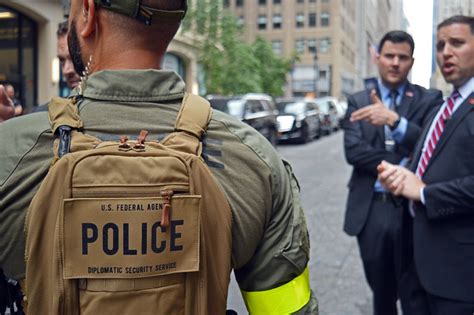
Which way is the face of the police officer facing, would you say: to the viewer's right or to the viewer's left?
to the viewer's left

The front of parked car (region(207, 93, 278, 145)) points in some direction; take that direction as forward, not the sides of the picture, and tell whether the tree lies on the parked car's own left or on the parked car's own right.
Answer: on the parked car's own right

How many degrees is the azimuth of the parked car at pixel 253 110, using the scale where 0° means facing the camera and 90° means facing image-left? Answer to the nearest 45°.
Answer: approximately 45°

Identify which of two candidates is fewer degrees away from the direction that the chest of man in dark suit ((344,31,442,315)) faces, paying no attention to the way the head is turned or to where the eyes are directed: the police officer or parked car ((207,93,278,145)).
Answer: the police officer

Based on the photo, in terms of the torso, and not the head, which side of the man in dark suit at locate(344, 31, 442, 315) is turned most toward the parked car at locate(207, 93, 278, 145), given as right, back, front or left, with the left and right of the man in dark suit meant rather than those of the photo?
back

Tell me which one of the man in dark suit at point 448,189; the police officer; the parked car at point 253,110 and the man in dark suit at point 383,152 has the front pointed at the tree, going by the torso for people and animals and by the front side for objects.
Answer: the police officer

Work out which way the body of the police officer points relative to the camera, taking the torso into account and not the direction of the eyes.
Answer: away from the camera

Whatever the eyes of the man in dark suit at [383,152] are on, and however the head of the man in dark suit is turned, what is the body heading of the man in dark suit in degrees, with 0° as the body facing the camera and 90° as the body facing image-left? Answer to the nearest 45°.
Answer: approximately 0°

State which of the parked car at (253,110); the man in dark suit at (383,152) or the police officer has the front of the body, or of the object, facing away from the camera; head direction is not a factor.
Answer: the police officer

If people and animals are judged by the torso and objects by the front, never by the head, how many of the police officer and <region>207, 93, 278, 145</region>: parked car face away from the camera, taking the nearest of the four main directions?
1

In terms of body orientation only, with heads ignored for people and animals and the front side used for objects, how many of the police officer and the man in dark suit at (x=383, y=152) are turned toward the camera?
1
